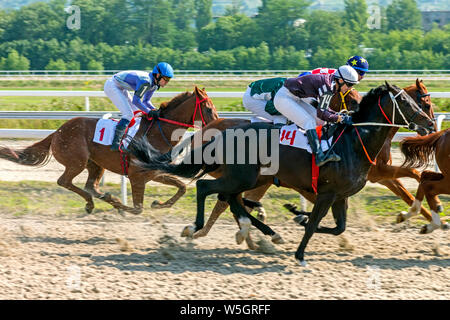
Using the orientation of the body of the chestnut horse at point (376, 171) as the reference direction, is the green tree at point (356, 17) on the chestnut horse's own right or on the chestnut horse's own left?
on the chestnut horse's own left

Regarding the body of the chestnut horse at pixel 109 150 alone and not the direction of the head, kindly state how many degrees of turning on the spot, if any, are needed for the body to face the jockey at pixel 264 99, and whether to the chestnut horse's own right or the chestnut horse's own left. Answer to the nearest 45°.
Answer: approximately 45° to the chestnut horse's own right

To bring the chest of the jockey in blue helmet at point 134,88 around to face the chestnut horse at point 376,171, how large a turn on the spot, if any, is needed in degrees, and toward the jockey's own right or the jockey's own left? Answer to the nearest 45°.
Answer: approximately 45° to the jockey's own right

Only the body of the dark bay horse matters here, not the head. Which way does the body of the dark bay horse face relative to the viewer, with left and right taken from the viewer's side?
facing to the right of the viewer

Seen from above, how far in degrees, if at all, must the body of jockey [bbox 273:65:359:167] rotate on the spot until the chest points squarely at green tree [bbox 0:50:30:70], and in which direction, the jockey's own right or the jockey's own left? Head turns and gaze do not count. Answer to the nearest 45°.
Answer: approximately 135° to the jockey's own left

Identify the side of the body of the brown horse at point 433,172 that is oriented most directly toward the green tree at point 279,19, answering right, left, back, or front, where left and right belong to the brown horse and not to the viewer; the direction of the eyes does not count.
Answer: left

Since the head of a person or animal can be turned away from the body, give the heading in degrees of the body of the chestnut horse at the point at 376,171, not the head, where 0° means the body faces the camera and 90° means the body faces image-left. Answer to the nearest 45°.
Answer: approximately 270°

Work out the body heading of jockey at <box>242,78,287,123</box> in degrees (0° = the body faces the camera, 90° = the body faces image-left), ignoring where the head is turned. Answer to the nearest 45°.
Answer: approximately 270°

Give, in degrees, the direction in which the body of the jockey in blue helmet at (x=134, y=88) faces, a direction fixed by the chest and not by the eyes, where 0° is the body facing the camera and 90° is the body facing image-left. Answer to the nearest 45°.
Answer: approximately 270°

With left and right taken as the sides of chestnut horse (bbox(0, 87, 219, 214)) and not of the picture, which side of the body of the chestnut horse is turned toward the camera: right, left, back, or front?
right

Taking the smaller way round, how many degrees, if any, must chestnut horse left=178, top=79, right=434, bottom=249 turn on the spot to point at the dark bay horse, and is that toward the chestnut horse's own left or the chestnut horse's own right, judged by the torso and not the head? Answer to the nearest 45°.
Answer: approximately 135° to the chestnut horse's own right

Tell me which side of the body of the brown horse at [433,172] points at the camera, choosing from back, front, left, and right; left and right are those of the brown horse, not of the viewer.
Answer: right
